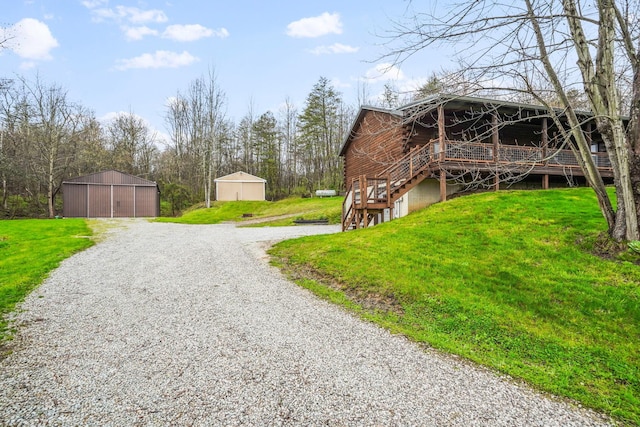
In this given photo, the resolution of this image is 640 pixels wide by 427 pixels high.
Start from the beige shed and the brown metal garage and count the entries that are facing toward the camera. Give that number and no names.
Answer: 2

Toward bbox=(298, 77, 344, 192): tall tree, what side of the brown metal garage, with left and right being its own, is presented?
left

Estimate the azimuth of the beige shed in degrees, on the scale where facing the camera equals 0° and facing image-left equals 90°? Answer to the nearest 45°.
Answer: approximately 0°

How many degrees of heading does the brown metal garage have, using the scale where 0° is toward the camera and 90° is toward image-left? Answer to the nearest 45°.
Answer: approximately 0°

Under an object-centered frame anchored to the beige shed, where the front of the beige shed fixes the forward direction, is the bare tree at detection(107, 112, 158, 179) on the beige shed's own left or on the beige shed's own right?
on the beige shed's own right
